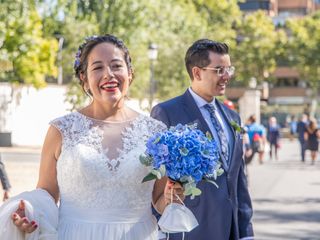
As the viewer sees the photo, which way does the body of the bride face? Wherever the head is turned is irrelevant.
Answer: toward the camera

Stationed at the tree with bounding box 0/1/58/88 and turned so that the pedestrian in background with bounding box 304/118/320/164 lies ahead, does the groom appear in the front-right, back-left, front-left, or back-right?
front-right

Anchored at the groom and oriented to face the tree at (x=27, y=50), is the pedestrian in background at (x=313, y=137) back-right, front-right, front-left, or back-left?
front-right

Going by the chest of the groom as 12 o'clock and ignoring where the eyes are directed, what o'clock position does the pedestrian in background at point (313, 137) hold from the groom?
The pedestrian in background is roughly at 8 o'clock from the groom.

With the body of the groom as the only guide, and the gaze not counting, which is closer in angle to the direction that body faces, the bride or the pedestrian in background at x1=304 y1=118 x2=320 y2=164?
the bride

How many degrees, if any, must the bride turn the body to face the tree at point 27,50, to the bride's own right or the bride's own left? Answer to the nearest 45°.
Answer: approximately 180°

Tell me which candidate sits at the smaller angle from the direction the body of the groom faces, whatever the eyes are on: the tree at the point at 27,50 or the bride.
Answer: the bride

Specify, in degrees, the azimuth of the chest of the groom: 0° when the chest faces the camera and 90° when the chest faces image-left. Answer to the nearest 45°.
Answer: approximately 315°
